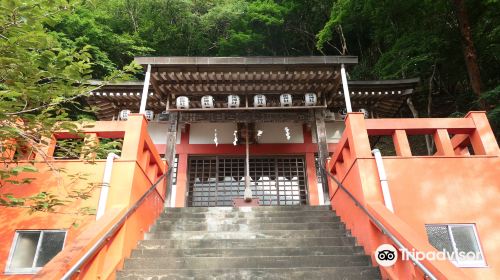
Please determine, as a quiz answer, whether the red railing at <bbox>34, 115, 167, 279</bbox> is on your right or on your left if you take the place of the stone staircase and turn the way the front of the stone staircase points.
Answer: on your right

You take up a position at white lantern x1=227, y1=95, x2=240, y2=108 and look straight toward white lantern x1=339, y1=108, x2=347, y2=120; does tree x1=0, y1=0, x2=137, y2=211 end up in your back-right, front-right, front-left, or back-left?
back-right

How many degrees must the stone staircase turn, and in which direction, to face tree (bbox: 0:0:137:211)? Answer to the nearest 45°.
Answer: approximately 45° to its right

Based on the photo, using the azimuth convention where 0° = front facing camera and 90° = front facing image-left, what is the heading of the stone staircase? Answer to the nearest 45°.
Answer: approximately 0°

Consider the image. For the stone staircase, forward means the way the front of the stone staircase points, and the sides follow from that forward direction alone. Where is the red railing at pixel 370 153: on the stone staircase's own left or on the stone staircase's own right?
on the stone staircase's own left
